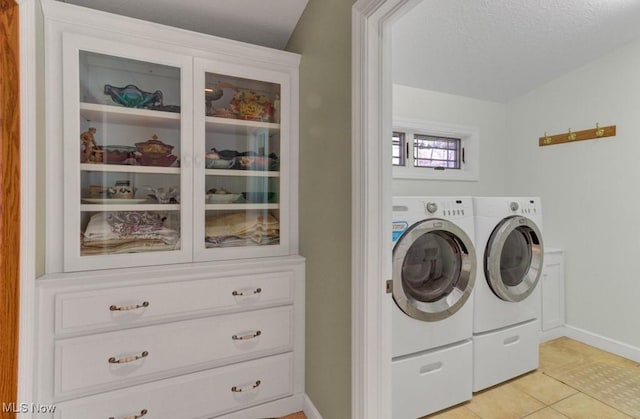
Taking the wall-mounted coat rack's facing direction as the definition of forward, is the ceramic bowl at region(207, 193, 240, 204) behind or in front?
in front

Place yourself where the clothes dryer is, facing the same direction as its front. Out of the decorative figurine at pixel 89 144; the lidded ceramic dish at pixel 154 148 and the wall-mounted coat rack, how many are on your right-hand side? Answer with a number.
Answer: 2

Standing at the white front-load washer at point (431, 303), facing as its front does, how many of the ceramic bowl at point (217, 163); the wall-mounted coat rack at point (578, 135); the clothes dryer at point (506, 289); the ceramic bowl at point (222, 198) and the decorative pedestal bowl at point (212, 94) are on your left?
2

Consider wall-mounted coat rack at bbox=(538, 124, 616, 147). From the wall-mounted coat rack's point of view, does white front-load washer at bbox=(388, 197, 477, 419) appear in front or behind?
in front

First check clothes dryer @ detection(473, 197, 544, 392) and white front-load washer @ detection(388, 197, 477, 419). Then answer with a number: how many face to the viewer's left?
0

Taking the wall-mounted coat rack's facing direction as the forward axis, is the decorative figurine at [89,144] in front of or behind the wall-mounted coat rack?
in front

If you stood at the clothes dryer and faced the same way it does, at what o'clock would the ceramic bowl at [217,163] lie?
The ceramic bowl is roughly at 3 o'clock from the clothes dryer.

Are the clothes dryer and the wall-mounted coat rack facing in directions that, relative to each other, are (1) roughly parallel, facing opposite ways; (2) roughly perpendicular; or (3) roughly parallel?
roughly perpendicular

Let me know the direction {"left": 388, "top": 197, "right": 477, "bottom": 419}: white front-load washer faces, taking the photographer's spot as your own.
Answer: facing the viewer and to the right of the viewer

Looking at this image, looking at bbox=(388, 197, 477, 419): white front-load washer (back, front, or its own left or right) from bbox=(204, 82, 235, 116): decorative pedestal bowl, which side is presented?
right

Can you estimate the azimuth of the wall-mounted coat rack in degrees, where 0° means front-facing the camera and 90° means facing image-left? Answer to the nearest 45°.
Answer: approximately 45°

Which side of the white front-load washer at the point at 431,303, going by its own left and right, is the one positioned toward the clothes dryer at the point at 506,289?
left

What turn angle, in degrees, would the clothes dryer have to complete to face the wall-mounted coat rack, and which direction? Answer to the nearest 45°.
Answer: approximately 90° to its left

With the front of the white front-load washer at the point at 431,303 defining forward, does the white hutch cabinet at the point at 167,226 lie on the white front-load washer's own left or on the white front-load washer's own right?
on the white front-load washer's own right

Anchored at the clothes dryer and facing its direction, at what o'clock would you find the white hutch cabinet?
The white hutch cabinet is roughly at 3 o'clock from the clothes dryer.
